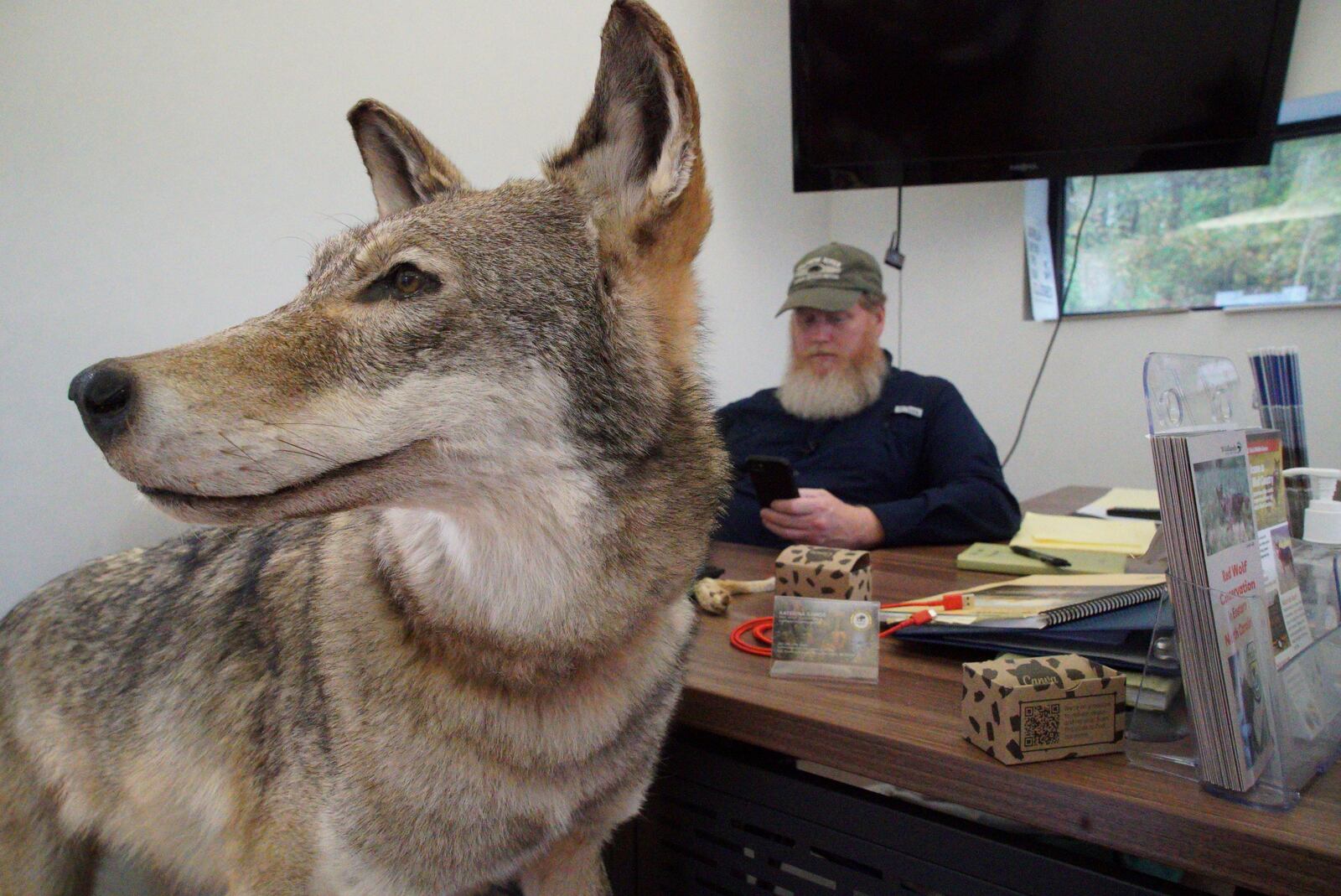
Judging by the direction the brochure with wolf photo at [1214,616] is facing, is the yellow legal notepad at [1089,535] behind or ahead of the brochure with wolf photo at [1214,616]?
behind

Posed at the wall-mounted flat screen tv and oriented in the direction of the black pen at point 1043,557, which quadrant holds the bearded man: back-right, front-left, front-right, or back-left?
front-right

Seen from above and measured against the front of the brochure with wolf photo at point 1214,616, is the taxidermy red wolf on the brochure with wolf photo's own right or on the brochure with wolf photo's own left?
on the brochure with wolf photo's own right

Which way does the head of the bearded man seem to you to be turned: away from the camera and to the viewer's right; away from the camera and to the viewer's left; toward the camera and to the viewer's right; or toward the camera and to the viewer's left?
toward the camera and to the viewer's left

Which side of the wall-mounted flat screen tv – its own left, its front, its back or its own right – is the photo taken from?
front

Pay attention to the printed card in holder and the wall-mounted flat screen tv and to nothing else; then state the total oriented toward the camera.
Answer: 2
